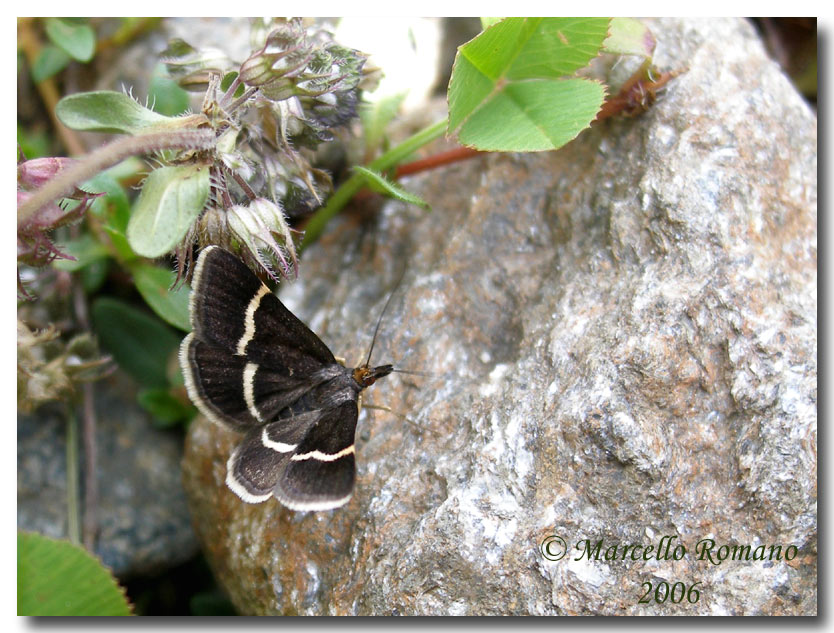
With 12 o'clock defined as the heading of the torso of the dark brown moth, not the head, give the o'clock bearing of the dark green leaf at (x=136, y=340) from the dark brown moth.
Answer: The dark green leaf is roughly at 8 o'clock from the dark brown moth.

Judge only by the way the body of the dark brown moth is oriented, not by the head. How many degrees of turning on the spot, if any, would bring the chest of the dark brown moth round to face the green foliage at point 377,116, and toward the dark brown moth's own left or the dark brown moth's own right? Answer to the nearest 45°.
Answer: approximately 90° to the dark brown moth's own left

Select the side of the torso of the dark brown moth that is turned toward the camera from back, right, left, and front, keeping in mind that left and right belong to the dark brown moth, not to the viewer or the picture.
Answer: right

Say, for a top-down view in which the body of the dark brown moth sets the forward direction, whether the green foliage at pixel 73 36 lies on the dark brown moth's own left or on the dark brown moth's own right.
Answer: on the dark brown moth's own left
